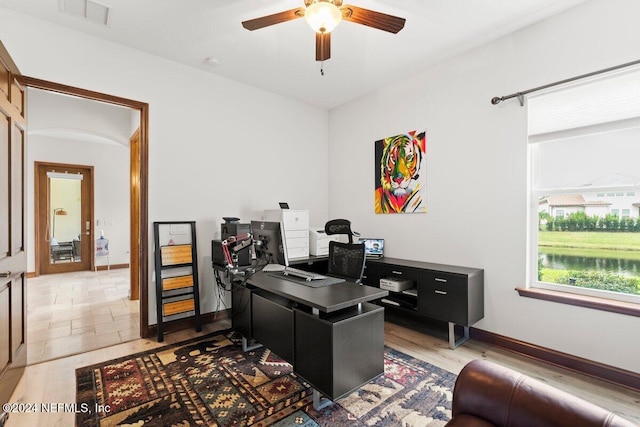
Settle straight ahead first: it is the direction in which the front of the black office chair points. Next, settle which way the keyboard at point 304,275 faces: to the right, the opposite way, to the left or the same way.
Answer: the opposite way

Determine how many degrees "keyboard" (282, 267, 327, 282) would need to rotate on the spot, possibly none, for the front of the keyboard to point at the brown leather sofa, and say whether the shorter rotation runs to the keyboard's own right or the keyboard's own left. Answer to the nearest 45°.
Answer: approximately 90° to the keyboard's own right

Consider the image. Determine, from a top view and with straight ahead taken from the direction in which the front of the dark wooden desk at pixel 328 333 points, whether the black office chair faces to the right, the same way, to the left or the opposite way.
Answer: the opposite way

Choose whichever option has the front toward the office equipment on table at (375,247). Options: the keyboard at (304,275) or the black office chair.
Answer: the keyboard

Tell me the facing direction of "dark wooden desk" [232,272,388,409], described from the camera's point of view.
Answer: facing away from the viewer and to the right of the viewer

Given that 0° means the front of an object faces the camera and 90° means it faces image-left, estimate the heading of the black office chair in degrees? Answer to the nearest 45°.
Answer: approximately 45°

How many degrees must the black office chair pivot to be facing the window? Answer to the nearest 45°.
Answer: approximately 135° to its left

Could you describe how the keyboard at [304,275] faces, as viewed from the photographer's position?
facing away from the viewer and to the right of the viewer

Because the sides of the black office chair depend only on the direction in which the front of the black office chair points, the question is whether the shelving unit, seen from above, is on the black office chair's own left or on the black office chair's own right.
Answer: on the black office chair's own right

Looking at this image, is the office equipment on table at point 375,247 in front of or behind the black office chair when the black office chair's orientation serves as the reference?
behind

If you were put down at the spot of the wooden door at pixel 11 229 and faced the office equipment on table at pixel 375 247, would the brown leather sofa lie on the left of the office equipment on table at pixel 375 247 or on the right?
right

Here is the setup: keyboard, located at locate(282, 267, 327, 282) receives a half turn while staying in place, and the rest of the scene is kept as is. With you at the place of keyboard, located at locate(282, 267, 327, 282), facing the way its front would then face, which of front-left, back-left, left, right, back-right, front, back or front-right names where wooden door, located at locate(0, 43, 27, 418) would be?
front-right
